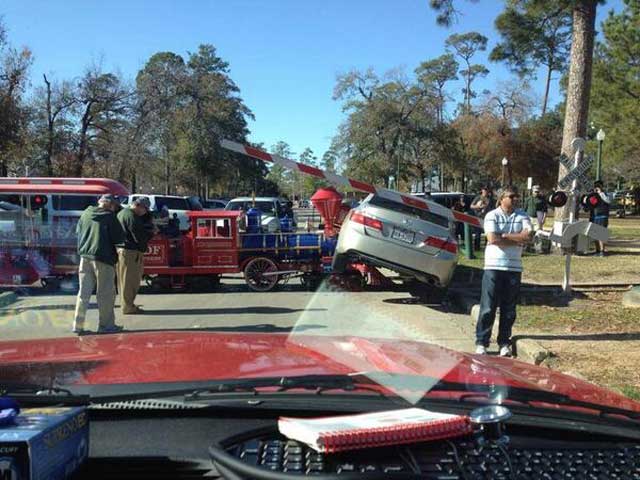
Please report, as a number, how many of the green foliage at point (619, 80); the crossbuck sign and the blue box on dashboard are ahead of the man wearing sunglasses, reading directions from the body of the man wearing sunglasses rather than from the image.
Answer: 1

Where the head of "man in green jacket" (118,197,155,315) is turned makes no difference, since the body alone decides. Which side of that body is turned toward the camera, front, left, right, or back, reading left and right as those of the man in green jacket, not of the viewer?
right

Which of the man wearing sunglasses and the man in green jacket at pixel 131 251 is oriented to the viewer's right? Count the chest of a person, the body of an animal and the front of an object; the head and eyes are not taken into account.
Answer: the man in green jacket

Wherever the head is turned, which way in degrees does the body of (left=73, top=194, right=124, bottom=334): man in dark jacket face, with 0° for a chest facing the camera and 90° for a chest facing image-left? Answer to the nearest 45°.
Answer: approximately 225°

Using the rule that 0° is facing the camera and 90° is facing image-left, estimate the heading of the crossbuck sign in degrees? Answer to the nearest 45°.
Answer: approximately 0°

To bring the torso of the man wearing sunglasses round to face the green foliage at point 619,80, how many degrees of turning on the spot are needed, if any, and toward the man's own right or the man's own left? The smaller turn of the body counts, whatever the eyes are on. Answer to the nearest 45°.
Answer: approximately 180°

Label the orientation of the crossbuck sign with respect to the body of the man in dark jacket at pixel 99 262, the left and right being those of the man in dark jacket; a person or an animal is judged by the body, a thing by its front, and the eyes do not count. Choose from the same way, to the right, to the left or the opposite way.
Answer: the opposite way

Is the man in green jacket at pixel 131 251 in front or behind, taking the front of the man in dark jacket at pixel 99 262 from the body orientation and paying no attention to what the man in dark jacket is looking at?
in front

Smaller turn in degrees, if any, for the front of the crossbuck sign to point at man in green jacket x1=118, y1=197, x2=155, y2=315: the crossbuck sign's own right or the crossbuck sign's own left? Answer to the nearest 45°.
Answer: approximately 90° to the crossbuck sign's own right

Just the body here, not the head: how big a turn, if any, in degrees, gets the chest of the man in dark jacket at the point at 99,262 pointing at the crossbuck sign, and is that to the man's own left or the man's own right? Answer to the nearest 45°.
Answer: approximately 45° to the man's own right

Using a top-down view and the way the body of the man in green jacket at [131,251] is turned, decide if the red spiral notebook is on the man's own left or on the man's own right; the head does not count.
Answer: on the man's own right

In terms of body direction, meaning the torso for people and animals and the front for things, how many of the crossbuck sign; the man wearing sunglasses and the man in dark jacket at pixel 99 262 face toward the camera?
2

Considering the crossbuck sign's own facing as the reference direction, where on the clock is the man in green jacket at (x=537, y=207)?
The man in green jacket is roughly at 6 o'clock from the crossbuck sign.
